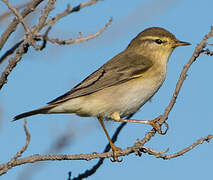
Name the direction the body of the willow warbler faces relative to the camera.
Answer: to the viewer's right
